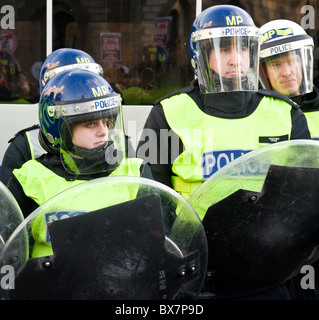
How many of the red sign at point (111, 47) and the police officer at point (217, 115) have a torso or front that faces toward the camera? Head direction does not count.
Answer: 2

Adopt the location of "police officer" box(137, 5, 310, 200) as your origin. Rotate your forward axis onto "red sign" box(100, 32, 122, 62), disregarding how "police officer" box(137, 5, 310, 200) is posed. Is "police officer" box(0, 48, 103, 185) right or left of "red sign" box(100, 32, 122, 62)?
left

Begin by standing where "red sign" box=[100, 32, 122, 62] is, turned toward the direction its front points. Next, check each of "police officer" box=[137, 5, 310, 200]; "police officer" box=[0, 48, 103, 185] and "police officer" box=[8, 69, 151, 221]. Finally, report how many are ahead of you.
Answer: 3

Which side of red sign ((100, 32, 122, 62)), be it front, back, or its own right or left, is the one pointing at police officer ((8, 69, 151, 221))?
front

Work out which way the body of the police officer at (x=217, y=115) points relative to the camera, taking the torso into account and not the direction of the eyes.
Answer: toward the camera

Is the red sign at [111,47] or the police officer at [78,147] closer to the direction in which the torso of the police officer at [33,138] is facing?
the police officer

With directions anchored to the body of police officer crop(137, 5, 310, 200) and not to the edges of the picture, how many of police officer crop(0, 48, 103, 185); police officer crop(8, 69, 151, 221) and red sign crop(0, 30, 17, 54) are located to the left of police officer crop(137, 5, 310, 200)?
0

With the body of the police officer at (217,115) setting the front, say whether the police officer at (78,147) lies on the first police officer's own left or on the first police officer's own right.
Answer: on the first police officer's own right

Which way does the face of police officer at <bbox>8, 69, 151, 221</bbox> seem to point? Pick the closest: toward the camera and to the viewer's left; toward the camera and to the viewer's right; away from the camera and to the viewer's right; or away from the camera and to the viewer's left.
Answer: toward the camera and to the viewer's right

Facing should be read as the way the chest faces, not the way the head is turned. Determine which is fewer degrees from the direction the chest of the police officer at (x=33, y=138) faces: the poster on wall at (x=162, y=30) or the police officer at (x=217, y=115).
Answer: the police officer

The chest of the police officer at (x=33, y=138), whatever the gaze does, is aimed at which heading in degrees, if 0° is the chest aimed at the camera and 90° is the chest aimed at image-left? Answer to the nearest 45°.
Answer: approximately 315°

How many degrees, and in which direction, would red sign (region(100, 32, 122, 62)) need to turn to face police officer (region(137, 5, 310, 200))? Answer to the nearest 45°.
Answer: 0° — it already faces them

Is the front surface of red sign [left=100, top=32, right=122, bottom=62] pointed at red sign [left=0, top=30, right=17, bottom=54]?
no

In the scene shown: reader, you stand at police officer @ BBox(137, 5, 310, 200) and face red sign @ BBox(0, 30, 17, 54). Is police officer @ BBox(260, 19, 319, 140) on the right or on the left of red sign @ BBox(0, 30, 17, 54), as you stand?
right

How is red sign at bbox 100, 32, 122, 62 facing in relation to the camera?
toward the camera

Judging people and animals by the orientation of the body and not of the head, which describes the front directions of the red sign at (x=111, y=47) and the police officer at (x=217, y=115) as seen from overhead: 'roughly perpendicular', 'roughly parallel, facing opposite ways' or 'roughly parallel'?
roughly parallel

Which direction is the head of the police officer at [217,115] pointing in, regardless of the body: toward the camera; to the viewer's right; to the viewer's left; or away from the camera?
toward the camera

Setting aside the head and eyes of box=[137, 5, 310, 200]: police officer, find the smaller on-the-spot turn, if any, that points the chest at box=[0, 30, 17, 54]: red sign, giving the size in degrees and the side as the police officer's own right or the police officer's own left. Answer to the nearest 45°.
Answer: approximately 135° to the police officer's own right
